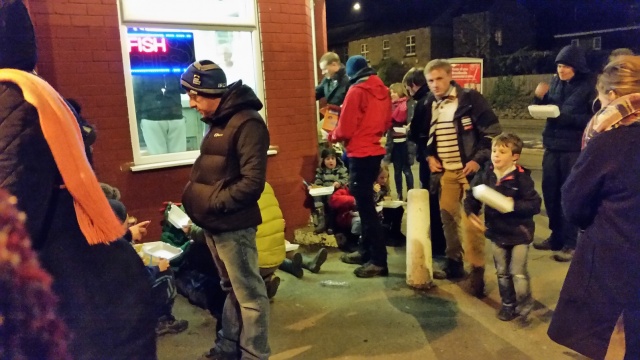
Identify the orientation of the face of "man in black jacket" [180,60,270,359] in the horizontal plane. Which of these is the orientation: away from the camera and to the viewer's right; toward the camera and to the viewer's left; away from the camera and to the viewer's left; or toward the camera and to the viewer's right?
toward the camera and to the viewer's left

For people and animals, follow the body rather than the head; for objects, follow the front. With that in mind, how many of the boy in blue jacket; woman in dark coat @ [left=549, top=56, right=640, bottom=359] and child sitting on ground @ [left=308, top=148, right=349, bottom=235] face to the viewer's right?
0

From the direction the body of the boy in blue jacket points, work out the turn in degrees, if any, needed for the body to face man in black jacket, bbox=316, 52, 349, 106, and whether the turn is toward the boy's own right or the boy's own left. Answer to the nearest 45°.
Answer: approximately 90° to the boy's own right

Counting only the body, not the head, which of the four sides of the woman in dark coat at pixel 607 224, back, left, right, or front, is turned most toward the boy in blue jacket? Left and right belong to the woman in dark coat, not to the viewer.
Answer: front

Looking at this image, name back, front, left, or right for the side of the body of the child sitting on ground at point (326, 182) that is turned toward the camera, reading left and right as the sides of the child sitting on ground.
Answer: front

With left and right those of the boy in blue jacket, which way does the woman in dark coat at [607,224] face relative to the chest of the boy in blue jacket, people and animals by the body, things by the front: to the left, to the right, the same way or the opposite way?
to the right

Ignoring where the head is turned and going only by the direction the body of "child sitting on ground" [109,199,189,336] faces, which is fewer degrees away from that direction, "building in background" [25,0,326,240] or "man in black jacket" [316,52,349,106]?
the man in black jacket

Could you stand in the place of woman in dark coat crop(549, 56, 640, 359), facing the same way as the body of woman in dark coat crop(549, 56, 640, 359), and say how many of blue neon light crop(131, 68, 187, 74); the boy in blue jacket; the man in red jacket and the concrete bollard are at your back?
0

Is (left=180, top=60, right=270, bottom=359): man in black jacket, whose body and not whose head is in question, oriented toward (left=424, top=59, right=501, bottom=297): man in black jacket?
no

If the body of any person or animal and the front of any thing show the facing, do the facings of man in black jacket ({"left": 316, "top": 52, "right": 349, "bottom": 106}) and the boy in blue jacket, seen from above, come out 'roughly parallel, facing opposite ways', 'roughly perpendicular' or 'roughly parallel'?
roughly parallel

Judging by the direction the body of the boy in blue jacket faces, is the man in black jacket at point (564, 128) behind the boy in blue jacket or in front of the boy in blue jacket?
behind

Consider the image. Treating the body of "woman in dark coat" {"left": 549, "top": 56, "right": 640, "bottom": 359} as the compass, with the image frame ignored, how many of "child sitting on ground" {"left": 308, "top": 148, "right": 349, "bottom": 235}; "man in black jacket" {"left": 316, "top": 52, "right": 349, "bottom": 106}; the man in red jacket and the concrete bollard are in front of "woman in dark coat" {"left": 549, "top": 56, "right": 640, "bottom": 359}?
4

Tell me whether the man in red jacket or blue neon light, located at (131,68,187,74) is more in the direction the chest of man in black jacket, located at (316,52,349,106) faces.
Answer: the blue neon light

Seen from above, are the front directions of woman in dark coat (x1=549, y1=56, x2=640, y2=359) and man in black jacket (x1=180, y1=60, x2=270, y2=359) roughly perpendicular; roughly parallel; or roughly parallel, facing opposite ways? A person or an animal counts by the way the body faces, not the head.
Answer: roughly perpendicular

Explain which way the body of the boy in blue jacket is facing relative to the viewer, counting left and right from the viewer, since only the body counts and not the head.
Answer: facing the viewer and to the left of the viewer

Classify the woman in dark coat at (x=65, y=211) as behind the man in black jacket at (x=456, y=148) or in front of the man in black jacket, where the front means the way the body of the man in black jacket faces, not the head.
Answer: in front

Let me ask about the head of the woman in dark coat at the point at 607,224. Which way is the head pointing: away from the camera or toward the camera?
away from the camera

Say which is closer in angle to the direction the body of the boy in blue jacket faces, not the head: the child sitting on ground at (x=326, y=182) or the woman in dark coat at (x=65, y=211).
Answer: the woman in dark coat
